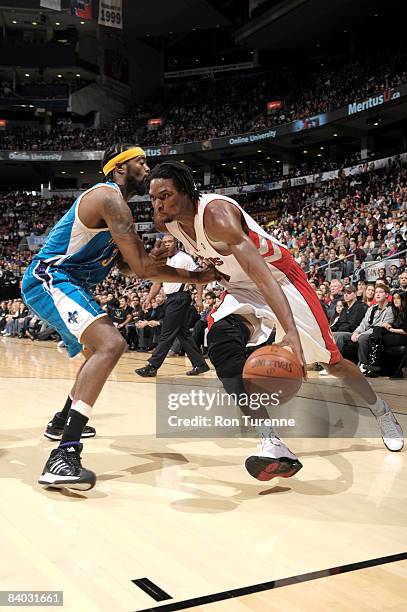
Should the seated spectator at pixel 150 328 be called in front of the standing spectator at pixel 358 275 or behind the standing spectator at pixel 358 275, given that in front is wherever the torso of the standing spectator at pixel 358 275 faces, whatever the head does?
in front

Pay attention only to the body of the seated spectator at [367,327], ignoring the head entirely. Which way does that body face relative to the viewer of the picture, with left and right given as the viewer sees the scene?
facing the viewer and to the left of the viewer

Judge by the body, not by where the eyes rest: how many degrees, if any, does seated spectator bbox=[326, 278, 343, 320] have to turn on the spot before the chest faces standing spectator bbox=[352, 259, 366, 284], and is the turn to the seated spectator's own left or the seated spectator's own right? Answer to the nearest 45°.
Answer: approximately 135° to the seated spectator's own right

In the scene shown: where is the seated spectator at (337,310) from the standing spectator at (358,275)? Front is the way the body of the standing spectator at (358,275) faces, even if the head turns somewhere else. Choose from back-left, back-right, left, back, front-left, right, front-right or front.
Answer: front-left

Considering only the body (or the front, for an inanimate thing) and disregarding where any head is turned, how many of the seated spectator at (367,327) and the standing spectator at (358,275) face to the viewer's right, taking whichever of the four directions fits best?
0

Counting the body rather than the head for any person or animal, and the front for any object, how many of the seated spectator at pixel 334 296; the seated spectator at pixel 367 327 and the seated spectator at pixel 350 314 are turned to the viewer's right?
0

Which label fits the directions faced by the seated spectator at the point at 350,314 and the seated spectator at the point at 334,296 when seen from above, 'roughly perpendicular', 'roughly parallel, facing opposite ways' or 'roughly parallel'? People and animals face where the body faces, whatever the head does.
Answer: roughly parallel

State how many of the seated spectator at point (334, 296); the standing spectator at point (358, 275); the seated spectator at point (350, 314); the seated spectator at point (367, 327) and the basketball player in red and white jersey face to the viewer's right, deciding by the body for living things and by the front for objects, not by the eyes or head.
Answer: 0

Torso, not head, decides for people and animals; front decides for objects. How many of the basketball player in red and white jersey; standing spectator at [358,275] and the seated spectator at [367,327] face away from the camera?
0

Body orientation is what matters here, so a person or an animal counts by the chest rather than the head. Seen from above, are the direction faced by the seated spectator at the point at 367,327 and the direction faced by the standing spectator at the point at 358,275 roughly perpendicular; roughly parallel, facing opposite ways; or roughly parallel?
roughly parallel

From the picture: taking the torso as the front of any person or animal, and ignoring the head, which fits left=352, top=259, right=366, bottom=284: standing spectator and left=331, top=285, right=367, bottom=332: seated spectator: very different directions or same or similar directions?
same or similar directions

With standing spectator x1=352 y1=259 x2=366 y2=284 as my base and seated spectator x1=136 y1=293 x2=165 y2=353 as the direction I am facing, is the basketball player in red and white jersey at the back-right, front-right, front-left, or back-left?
front-left
